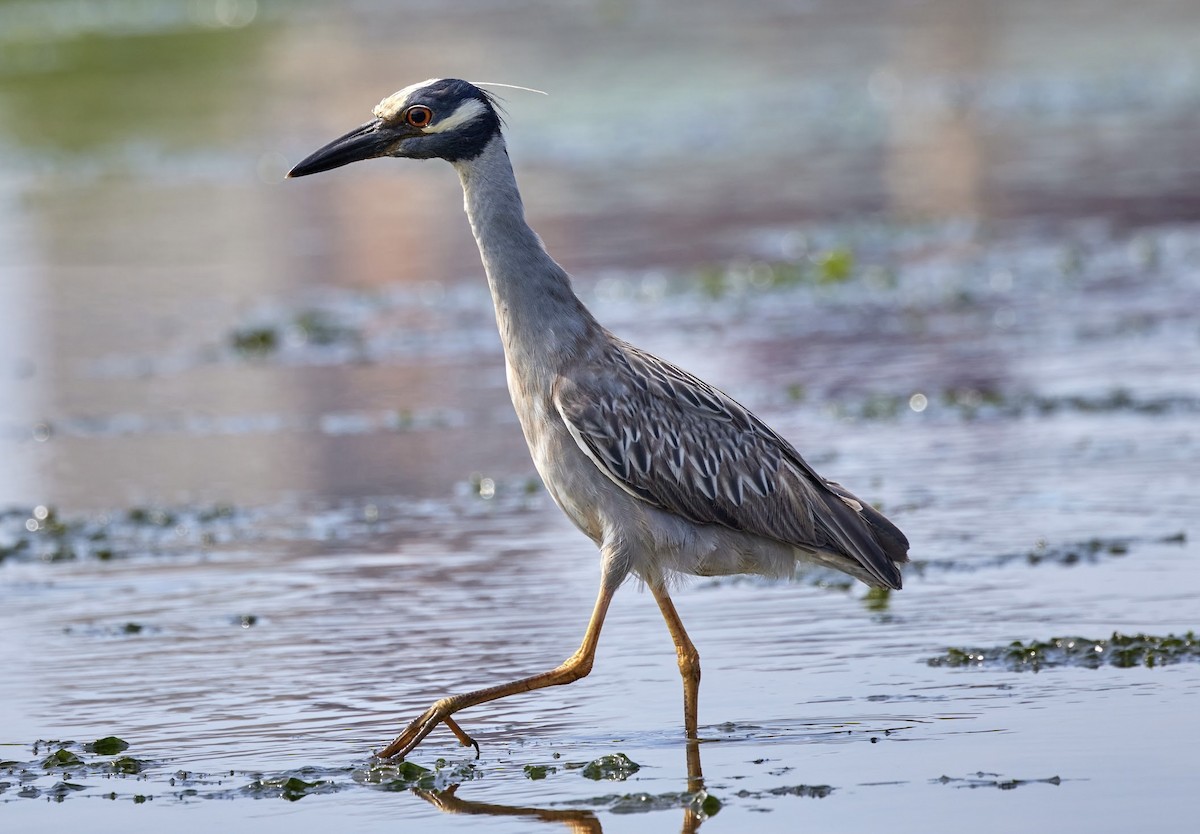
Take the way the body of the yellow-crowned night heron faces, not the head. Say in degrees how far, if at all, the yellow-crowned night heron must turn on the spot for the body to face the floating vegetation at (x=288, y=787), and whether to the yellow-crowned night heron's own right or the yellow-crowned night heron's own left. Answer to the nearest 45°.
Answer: approximately 45° to the yellow-crowned night heron's own left

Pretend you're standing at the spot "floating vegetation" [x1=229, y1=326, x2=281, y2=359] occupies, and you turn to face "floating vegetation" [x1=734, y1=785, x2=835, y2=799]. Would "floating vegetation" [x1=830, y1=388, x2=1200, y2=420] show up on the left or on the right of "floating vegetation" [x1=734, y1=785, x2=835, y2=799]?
left

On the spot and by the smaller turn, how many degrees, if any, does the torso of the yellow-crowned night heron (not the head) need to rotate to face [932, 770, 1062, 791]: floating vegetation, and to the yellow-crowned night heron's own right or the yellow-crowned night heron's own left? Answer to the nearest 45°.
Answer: approximately 135° to the yellow-crowned night heron's own left

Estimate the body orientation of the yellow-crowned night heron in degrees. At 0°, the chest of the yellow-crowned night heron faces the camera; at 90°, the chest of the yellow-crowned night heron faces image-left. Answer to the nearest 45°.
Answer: approximately 90°

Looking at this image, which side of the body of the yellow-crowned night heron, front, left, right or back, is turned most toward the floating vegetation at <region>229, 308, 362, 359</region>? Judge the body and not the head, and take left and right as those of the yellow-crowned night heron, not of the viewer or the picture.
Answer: right

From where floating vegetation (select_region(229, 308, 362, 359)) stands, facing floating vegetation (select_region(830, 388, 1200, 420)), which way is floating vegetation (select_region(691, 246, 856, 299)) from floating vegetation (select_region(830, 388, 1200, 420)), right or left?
left

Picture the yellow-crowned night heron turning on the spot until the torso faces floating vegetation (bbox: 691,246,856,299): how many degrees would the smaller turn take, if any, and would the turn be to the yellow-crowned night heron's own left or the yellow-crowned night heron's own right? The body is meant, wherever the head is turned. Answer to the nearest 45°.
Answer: approximately 90° to the yellow-crowned night heron's own right

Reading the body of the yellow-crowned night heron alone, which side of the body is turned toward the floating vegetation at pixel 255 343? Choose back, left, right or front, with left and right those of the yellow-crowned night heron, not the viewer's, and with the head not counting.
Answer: right
